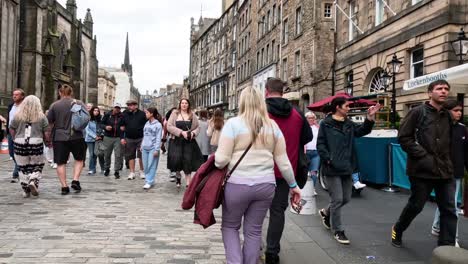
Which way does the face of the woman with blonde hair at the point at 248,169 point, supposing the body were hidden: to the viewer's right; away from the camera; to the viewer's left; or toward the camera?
away from the camera

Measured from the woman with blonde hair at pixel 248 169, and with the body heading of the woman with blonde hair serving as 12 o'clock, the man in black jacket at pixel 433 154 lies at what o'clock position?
The man in black jacket is roughly at 2 o'clock from the woman with blonde hair.

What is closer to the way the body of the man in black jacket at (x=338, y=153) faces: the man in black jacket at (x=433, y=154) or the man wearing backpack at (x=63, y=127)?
the man in black jacket

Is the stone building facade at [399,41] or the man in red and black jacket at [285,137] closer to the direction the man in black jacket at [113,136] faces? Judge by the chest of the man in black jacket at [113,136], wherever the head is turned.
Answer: the man in red and black jacket

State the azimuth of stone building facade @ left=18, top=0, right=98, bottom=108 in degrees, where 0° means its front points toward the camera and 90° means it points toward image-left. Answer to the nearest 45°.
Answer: approximately 315°

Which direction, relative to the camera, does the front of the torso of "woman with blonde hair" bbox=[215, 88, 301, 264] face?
away from the camera

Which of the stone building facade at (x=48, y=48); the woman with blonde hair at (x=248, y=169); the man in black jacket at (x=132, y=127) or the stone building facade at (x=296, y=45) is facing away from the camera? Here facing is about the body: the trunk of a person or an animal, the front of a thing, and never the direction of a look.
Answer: the woman with blonde hair

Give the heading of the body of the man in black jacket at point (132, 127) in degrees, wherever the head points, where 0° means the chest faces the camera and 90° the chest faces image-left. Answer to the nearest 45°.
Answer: approximately 0°

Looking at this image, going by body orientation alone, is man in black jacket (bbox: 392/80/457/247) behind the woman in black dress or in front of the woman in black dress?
in front

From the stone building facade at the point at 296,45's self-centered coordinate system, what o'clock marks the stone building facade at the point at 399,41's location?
the stone building facade at the point at 399,41 is roughly at 10 o'clock from the stone building facade at the point at 296,45.

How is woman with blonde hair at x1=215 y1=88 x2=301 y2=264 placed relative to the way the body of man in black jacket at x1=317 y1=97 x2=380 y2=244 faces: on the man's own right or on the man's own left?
on the man's own right

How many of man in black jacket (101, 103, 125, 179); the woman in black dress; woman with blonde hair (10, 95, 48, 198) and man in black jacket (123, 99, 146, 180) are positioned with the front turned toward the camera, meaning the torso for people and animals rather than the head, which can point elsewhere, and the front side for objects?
3
